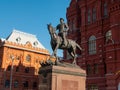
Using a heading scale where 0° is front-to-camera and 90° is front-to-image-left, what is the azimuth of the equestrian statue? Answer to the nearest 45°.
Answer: approximately 45°

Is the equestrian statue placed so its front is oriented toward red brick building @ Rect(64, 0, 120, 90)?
no
